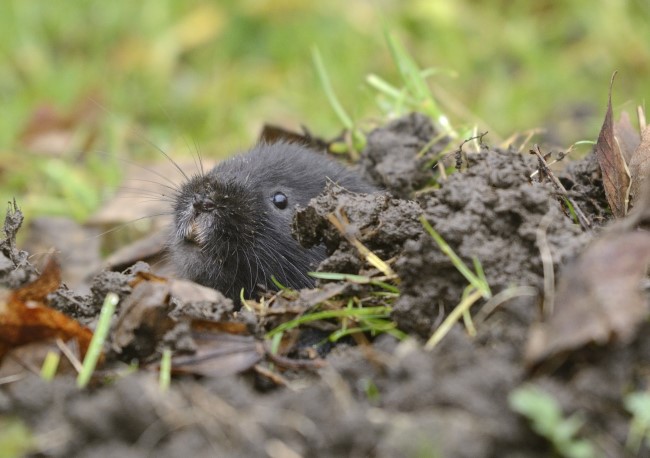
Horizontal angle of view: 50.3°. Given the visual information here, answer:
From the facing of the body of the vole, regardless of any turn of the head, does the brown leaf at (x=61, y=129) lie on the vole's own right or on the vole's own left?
on the vole's own right

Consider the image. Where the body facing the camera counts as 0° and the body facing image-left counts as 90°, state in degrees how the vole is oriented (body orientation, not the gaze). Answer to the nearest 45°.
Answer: approximately 45°

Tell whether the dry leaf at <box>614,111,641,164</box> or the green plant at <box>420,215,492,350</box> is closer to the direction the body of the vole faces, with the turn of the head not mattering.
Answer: the green plant

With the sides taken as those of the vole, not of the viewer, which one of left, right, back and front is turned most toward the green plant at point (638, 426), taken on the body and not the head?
left

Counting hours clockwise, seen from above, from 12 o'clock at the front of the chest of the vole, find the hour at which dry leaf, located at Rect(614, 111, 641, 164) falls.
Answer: The dry leaf is roughly at 8 o'clock from the vole.

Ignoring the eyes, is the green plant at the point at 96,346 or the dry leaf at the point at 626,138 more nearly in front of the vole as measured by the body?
the green plant

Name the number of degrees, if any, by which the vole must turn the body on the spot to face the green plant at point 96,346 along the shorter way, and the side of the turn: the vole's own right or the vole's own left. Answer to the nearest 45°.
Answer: approximately 45° to the vole's own left

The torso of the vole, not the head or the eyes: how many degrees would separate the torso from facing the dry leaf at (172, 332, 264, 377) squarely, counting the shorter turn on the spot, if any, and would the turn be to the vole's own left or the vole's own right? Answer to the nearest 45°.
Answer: approximately 45° to the vole's own left

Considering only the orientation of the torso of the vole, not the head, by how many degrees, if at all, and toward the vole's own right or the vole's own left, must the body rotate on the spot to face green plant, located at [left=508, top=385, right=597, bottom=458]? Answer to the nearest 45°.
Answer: approximately 90° to the vole's own left

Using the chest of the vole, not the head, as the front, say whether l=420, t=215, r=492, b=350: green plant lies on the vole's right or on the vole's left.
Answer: on the vole's left

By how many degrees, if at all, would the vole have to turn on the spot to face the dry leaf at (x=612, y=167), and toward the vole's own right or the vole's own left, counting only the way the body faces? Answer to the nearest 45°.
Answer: approximately 135° to the vole's own left

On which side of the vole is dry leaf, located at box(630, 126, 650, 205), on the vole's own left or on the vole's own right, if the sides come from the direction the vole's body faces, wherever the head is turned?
on the vole's own left
